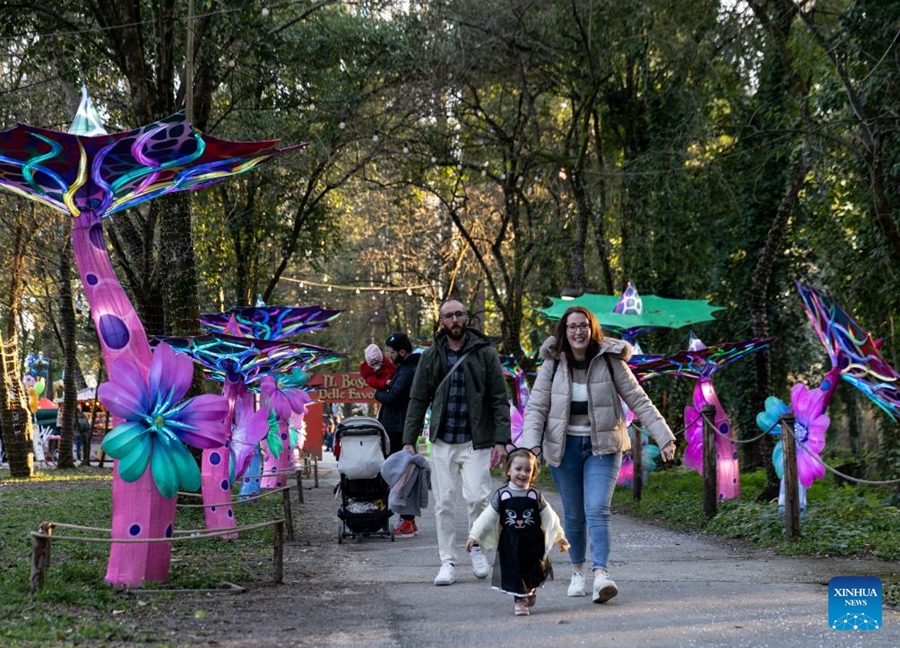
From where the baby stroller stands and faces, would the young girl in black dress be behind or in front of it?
behind

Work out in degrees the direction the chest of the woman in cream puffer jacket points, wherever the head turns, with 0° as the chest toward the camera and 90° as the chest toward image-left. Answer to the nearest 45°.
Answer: approximately 0°

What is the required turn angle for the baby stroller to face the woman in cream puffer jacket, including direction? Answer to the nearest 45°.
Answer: approximately 180°

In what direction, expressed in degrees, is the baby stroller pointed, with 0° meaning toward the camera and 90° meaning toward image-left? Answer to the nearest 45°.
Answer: approximately 180°

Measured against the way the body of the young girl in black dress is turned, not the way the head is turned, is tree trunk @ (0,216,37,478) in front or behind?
behind

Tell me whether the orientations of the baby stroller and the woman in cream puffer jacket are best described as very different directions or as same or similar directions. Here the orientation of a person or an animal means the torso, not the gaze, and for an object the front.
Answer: very different directions

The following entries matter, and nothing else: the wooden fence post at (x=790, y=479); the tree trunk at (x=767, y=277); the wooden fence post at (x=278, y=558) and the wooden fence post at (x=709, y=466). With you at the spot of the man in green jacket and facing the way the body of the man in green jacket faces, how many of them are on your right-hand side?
1
